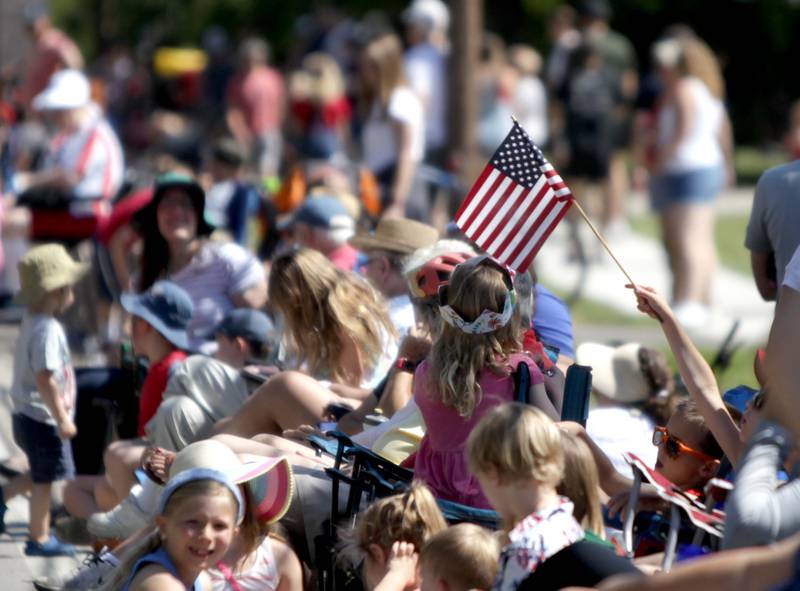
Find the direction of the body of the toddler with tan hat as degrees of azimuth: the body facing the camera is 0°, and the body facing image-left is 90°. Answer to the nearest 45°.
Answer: approximately 270°

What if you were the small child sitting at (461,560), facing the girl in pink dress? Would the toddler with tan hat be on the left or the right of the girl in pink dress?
left

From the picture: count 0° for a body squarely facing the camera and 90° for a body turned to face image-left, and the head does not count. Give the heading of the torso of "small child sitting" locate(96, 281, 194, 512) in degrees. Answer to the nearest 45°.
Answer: approximately 90°

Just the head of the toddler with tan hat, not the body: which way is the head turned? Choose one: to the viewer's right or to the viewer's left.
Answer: to the viewer's right

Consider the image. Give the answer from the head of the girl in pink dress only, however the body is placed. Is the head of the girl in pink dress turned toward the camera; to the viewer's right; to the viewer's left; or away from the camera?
away from the camera

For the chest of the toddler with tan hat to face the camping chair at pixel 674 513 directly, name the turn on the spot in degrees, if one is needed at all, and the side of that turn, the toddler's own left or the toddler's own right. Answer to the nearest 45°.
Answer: approximately 45° to the toddler's own right

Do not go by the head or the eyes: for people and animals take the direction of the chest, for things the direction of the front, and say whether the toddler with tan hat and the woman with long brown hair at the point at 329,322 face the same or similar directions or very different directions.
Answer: very different directions

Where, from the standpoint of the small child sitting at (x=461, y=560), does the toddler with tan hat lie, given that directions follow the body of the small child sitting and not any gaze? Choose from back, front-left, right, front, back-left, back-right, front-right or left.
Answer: front

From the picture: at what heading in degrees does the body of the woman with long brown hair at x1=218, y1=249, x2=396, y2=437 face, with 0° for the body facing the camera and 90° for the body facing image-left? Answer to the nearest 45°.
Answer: approximately 90°

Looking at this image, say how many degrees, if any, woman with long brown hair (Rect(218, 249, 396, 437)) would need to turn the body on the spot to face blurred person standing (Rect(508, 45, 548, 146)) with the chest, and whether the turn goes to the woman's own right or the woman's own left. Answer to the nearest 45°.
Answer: approximately 90° to the woman's own right

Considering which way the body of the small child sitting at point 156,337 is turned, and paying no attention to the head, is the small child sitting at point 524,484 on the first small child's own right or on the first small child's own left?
on the first small child's own left

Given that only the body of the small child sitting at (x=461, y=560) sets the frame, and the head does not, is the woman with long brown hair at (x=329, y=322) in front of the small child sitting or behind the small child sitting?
in front

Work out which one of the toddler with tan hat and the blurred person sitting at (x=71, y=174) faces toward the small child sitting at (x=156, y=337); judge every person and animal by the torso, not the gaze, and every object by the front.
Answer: the toddler with tan hat

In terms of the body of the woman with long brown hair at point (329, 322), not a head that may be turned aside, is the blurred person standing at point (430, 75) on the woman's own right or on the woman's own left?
on the woman's own right

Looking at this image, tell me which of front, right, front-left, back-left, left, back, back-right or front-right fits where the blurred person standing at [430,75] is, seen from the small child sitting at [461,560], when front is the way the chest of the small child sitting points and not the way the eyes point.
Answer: front-right
